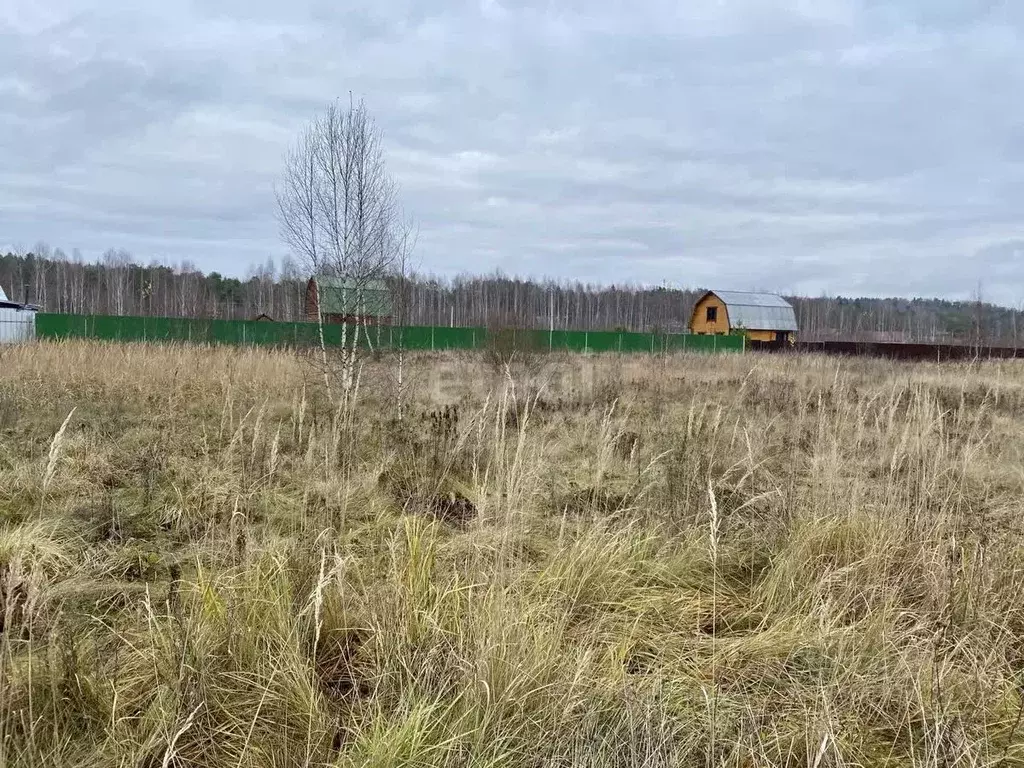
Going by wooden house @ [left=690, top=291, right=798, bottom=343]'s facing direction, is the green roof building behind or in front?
in front

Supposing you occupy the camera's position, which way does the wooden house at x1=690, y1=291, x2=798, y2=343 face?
facing the viewer and to the left of the viewer

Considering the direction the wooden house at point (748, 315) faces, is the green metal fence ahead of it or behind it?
ahead
